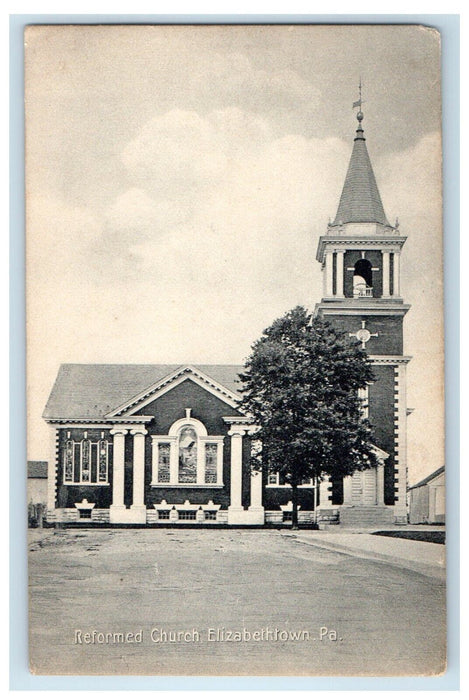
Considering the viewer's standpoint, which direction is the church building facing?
facing the viewer
